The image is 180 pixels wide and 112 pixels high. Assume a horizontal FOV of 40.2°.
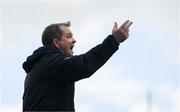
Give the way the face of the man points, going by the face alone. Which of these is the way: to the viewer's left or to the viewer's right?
to the viewer's right

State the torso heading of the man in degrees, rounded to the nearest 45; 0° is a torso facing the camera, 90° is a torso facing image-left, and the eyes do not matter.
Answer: approximately 270°
